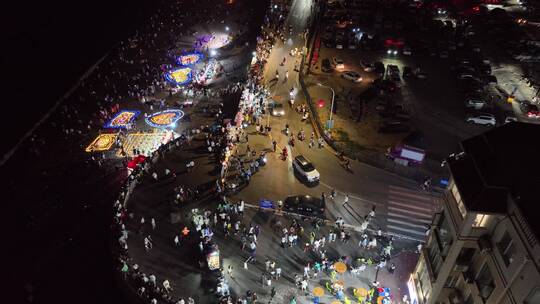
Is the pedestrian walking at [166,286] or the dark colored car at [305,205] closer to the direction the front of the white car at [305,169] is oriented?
the dark colored car

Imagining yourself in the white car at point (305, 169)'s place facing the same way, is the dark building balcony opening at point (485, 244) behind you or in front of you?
in front

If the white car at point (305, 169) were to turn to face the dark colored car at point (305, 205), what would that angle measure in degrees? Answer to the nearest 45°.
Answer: approximately 45° to its right

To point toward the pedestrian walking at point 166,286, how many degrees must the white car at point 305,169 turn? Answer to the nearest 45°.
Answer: approximately 90° to its right

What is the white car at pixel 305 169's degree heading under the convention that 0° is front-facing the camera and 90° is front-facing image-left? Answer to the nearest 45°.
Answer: approximately 315°

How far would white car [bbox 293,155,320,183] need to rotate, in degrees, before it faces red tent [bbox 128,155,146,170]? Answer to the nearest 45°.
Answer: approximately 135° to its right

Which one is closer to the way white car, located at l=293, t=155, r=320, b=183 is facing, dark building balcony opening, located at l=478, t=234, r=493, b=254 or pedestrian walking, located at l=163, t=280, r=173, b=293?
the dark building balcony opening

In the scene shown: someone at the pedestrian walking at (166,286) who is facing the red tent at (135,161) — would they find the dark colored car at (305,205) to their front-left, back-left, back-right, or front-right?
front-right

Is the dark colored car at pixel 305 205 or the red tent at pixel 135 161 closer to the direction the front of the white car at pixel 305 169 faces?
the dark colored car

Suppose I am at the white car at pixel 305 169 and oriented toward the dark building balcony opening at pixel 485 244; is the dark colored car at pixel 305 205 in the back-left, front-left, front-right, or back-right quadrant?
front-right
